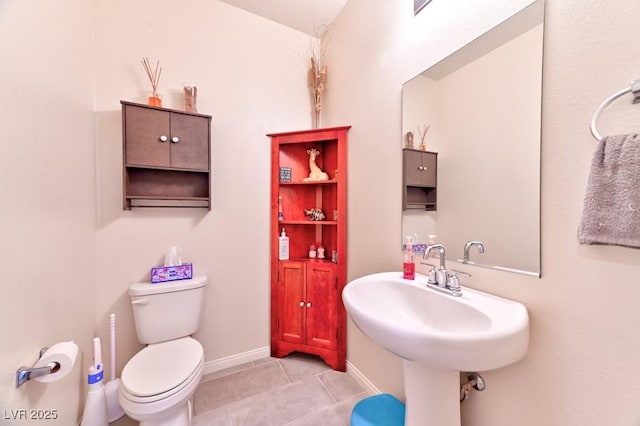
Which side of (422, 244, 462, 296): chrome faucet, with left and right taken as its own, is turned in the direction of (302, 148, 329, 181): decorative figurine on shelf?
right

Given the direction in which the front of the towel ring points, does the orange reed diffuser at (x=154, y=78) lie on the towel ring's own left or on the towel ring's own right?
on the towel ring's own right

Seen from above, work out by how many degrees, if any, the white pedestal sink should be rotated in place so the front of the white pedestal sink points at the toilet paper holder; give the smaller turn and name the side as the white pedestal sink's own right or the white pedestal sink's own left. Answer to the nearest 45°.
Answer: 0° — it already faces it

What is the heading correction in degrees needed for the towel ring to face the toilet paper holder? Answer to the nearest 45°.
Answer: approximately 45° to its right

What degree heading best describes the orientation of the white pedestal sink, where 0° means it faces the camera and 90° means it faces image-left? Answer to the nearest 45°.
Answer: approximately 45°

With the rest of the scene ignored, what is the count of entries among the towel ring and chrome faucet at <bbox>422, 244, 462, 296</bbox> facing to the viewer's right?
0

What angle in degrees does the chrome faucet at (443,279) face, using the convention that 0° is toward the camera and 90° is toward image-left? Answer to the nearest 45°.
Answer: approximately 45°

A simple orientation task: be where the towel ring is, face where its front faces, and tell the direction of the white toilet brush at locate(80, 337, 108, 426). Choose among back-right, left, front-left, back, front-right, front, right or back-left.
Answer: front-right

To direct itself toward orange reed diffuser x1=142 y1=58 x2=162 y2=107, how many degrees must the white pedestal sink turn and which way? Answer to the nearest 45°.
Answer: approximately 45° to its right

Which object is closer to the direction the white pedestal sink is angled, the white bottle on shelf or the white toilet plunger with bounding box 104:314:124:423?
the white toilet plunger

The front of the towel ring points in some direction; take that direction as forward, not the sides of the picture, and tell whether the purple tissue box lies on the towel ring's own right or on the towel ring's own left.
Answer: on the towel ring's own right
